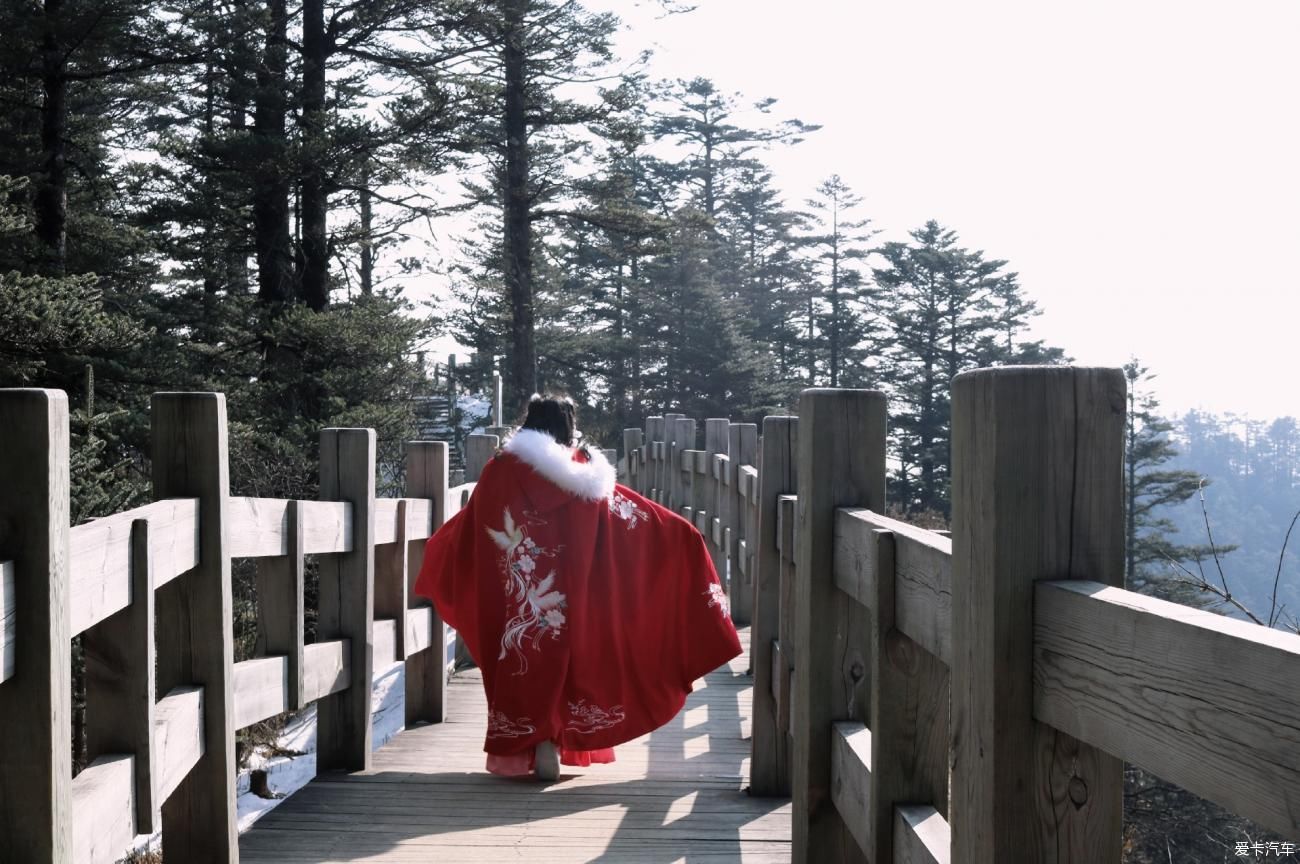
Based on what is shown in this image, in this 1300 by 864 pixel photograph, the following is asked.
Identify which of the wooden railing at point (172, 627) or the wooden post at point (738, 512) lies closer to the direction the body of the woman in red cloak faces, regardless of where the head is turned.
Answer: the wooden post

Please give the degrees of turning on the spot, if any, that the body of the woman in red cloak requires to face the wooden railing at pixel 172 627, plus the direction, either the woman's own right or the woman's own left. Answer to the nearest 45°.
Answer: approximately 135° to the woman's own left

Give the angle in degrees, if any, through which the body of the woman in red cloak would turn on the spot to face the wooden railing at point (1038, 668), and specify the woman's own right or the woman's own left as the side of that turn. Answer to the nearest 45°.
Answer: approximately 180°

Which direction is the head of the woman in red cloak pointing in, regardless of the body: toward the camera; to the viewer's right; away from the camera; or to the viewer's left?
away from the camera

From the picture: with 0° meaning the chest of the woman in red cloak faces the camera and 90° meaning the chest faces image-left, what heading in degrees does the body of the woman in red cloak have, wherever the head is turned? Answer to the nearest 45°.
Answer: approximately 180°

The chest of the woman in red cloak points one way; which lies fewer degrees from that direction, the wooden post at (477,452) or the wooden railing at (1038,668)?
the wooden post

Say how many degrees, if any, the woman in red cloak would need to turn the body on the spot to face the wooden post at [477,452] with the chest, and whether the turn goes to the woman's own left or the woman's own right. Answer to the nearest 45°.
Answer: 0° — they already face it

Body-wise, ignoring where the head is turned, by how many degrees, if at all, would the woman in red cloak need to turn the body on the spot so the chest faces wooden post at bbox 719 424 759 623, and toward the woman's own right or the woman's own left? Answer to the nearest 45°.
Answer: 0° — they already face it
